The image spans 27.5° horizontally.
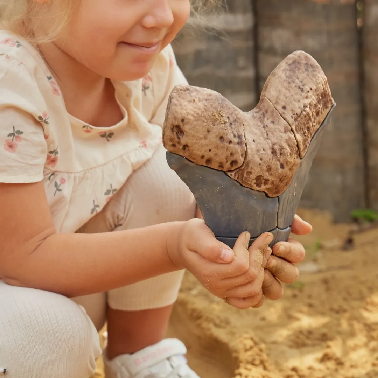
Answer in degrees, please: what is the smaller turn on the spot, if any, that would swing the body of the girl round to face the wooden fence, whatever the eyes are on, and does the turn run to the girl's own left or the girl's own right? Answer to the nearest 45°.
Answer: approximately 90° to the girl's own left

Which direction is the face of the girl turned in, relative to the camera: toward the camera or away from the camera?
toward the camera

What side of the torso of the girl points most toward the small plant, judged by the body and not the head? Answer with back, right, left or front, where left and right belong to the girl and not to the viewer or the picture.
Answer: left

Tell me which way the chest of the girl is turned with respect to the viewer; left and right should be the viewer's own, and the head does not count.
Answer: facing the viewer and to the right of the viewer
